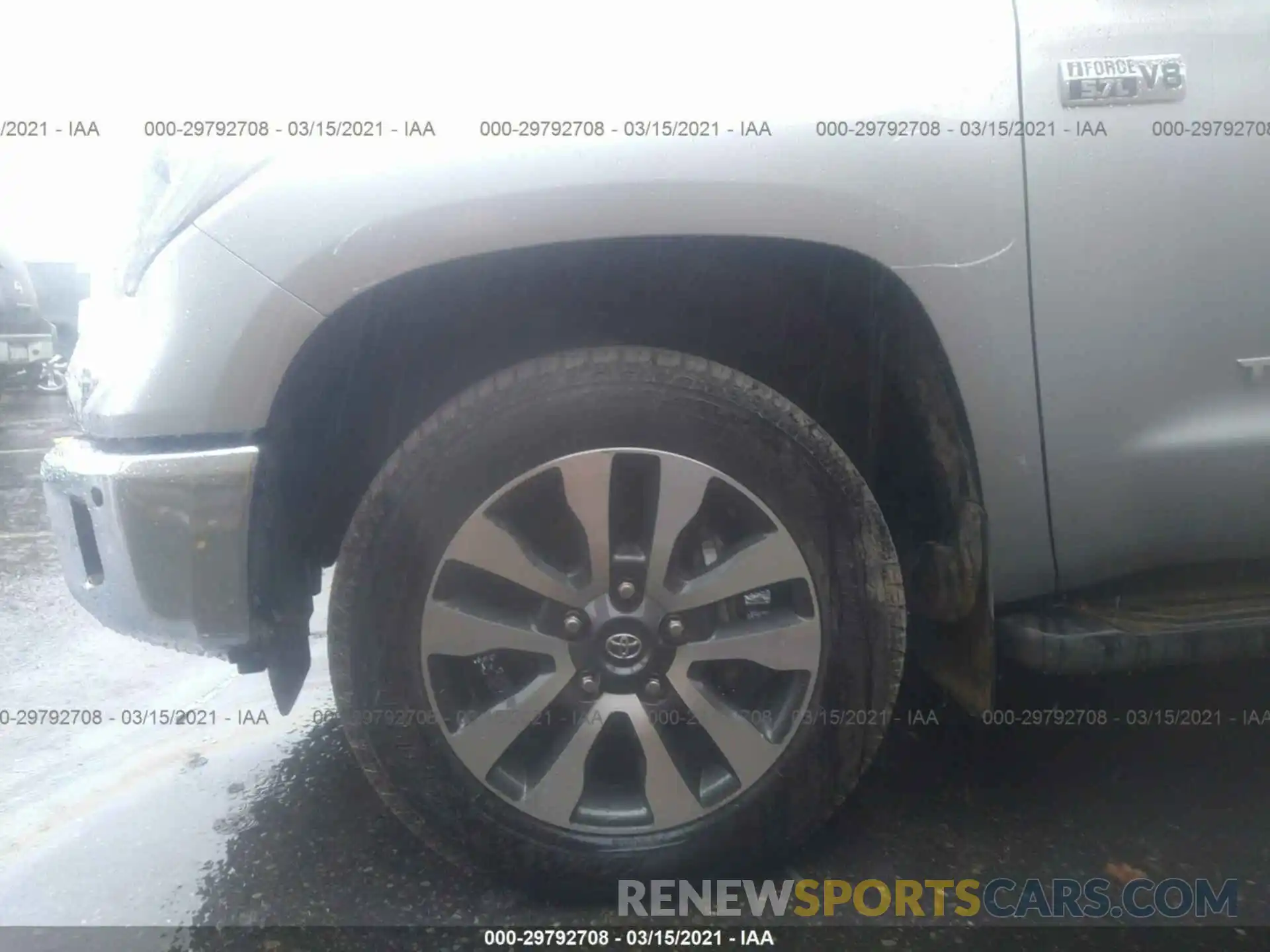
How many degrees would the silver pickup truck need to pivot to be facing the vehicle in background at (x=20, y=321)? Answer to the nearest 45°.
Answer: approximately 45° to its right

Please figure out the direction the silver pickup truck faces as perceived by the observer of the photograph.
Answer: facing to the left of the viewer

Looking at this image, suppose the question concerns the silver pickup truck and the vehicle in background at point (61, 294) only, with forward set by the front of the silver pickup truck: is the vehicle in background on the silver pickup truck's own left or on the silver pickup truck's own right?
on the silver pickup truck's own right
